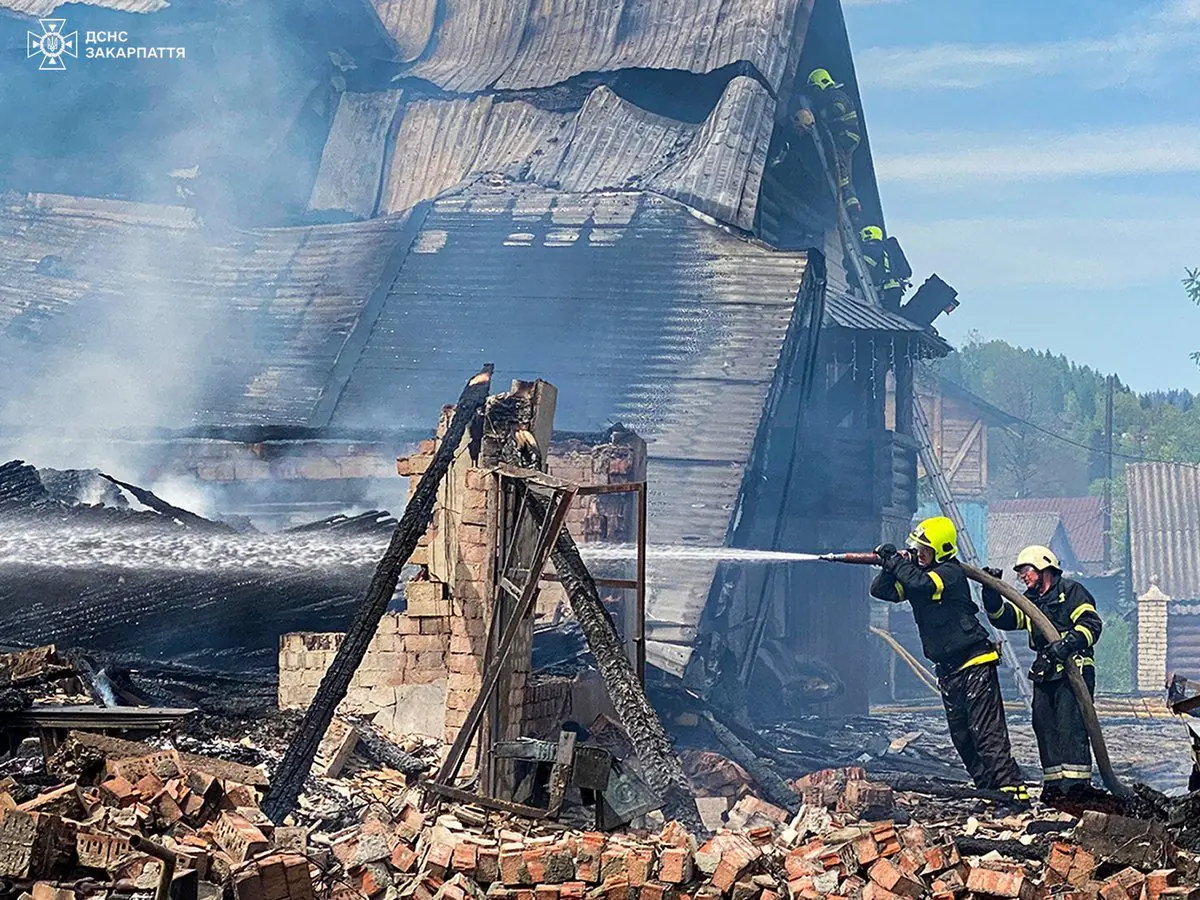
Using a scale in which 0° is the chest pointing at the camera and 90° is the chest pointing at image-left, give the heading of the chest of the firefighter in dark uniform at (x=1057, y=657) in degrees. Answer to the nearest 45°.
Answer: approximately 45°

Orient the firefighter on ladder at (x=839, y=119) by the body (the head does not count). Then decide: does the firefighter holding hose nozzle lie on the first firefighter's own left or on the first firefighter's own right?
on the first firefighter's own left

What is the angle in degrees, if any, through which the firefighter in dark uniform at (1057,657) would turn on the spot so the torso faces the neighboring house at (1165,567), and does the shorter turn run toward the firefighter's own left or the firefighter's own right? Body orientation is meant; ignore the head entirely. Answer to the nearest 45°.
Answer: approximately 135° to the firefighter's own right

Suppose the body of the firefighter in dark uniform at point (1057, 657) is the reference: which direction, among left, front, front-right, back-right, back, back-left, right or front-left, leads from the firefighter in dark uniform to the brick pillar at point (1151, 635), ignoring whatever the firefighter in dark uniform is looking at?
back-right

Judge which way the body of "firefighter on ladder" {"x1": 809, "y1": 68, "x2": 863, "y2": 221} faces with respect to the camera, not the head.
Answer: to the viewer's left

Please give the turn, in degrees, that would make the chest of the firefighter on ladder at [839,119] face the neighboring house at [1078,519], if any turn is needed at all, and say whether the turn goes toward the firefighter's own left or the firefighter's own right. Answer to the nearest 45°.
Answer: approximately 90° to the firefighter's own right

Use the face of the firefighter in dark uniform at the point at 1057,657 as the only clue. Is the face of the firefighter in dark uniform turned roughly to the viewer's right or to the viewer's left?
to the viewer's left

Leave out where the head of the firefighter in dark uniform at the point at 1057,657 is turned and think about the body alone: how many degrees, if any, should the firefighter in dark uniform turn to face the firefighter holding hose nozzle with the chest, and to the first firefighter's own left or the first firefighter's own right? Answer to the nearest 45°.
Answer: approximately 45° to the first firefighter's own right
